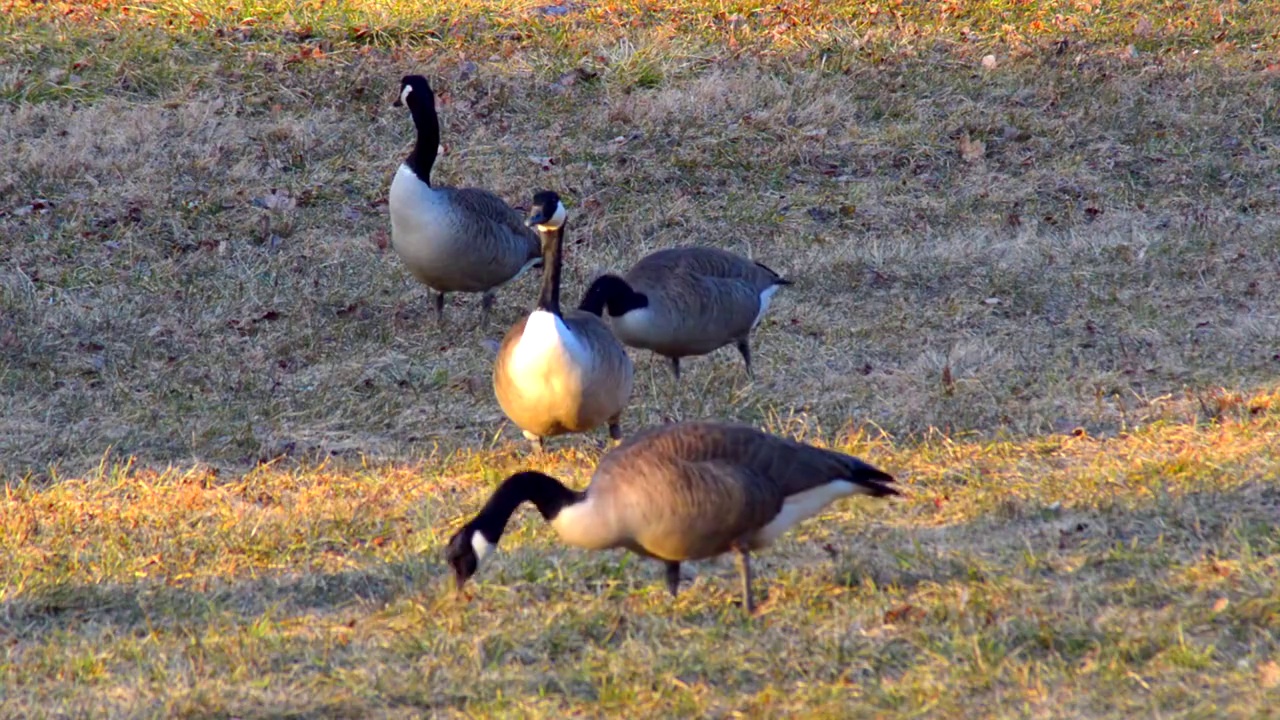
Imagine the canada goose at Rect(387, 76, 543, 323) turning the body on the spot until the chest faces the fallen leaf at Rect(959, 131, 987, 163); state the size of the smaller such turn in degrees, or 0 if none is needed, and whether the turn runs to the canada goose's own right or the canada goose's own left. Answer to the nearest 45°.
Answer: approximately 180°

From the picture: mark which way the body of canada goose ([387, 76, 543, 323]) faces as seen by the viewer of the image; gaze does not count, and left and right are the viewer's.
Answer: facing the viewer and to the left of the viewer

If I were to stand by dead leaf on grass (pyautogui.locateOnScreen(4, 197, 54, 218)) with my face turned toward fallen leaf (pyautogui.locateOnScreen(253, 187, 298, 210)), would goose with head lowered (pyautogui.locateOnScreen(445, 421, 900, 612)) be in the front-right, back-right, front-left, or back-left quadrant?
front-right

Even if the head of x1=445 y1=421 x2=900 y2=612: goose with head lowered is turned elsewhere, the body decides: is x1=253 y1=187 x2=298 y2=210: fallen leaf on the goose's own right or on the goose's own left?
on the goose's own right

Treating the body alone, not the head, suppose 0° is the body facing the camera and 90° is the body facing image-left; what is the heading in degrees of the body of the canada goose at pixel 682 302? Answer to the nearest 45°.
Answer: approximately 90°

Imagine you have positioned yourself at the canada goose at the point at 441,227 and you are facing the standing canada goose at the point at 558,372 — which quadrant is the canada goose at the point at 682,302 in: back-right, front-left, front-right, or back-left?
front-left

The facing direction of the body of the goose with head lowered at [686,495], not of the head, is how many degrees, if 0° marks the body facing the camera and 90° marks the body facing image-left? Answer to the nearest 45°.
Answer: approximately 90°

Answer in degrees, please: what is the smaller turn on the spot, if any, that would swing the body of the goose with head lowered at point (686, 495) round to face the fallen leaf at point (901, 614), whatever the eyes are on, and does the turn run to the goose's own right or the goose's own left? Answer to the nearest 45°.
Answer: approximately 180°

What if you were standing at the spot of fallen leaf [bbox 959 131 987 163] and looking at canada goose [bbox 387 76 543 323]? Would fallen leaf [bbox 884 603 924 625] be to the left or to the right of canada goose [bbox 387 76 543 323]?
left

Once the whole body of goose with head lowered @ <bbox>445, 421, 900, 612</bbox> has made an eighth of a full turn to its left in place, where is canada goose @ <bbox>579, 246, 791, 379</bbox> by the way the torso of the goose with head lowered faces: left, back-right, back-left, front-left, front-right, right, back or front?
back-right

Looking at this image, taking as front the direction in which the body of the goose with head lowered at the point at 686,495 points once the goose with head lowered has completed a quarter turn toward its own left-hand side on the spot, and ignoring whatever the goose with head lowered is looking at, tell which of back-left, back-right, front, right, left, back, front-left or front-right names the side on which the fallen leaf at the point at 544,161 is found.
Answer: back

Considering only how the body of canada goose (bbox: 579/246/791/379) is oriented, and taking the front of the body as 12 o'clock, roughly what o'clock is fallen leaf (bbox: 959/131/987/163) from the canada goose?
The fallen leaf is roughly at 4 o'clock from the canada goose.
